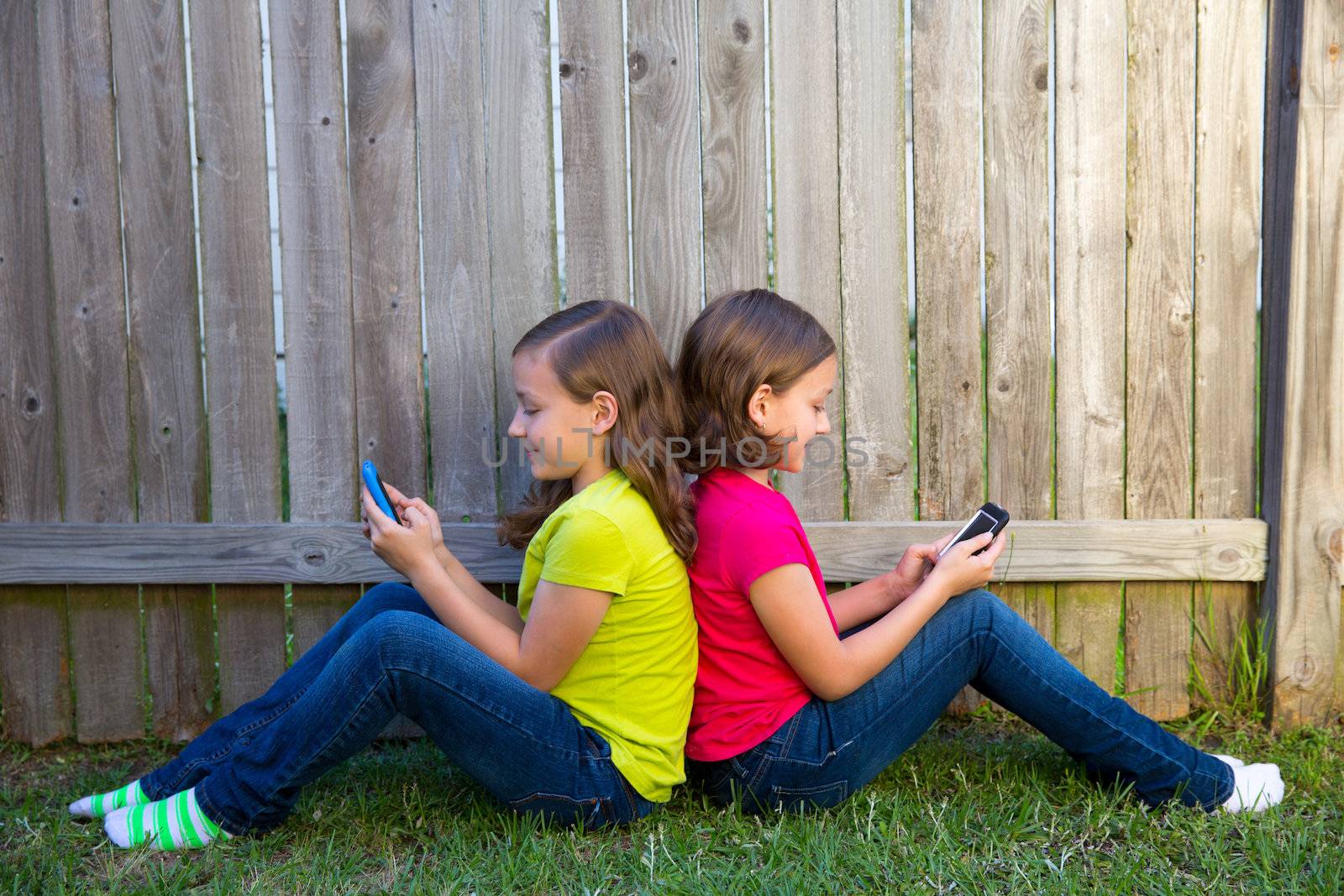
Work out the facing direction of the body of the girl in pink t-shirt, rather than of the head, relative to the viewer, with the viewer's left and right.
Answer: facing to the right of the viewer

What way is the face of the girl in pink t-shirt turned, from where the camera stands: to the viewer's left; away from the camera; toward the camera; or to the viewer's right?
to the viewer's right

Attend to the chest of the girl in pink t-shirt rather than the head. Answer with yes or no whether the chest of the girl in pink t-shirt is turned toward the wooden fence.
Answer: no

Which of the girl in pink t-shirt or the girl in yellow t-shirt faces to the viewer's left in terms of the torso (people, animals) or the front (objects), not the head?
the girl in yellow t-shirt

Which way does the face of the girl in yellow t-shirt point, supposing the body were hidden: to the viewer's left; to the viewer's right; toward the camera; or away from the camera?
to the viewer's left

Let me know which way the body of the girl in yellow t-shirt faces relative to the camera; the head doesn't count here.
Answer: to the viewer's left
